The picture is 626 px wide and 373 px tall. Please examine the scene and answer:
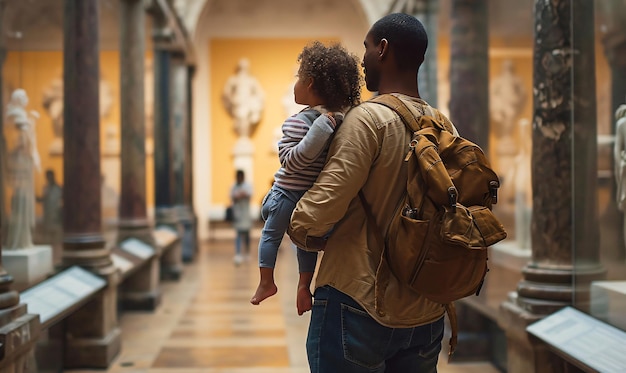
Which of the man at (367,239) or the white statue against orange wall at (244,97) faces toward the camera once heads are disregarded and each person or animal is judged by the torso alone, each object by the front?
the white statue against orange wall

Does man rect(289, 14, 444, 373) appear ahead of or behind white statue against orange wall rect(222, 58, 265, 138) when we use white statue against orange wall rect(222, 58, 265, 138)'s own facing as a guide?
ahead

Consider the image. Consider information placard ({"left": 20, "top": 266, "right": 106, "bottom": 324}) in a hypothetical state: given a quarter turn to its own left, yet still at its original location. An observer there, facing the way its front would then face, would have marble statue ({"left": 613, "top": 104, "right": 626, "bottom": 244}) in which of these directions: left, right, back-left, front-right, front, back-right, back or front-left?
right

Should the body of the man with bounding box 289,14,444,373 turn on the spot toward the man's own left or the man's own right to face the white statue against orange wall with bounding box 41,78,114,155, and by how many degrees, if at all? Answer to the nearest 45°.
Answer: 0° — they already face it

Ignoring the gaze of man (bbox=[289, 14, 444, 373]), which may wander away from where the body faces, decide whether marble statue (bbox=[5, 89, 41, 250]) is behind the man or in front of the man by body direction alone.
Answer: in front

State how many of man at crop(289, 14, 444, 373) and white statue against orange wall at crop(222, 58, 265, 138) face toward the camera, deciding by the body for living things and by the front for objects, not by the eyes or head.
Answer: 1

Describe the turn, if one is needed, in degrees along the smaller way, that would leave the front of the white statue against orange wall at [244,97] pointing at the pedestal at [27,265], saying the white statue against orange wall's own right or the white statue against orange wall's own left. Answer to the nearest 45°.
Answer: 0° — it already faces it

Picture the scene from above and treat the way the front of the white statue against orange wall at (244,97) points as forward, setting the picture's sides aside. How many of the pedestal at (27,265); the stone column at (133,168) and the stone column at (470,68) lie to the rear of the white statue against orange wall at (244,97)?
0

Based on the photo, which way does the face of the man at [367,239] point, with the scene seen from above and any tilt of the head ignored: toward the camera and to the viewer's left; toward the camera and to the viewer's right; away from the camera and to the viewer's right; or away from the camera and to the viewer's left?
away from the camera and to the viewer's left

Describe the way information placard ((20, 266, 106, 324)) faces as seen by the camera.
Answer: facing the viewer and to the right of the viewer

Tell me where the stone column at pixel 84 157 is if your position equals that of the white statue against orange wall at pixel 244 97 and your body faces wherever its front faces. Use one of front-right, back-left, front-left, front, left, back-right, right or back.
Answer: front

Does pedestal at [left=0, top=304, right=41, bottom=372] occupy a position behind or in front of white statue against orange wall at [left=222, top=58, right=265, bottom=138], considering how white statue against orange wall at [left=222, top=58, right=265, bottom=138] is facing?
in front

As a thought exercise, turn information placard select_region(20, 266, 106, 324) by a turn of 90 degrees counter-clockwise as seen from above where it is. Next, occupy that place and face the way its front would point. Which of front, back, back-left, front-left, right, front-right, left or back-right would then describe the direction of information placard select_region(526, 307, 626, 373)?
right

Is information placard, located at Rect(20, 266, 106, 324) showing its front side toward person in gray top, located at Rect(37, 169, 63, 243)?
no

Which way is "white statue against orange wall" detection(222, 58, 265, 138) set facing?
toward the camera

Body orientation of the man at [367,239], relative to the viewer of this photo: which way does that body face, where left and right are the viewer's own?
facing away from the viewer and to the left of the viewer
